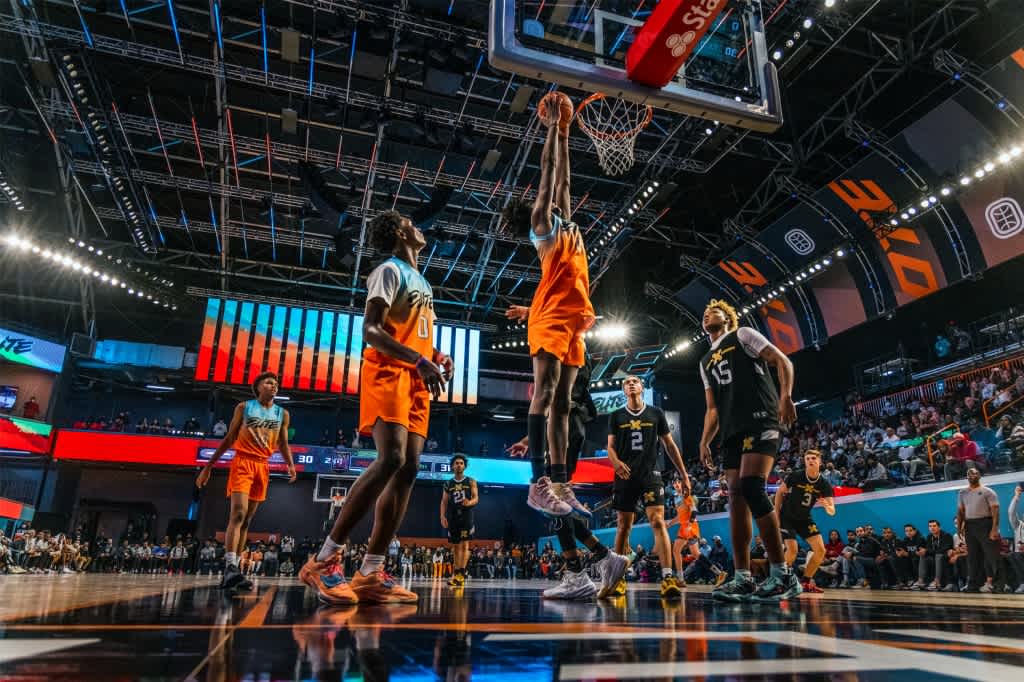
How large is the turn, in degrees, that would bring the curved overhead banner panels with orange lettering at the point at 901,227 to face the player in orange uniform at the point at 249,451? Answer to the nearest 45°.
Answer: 0° — it already faces them

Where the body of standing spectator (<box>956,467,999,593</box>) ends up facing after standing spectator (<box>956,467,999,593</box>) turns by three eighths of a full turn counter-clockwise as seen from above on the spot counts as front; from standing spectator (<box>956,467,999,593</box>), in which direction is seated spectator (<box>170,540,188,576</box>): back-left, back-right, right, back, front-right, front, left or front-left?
back

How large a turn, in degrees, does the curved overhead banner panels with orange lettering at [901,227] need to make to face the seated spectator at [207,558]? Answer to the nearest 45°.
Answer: approximately 45° to its right

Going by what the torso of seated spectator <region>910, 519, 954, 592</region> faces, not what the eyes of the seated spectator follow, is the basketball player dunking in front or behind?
in front

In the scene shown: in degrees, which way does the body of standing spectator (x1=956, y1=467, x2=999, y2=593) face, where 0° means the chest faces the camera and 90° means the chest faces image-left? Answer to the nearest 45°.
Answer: approximately 45°

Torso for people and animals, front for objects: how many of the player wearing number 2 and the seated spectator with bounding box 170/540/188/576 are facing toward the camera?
2

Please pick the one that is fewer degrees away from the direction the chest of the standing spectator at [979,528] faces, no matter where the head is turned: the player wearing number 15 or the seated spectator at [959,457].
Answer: the player wearing number 15

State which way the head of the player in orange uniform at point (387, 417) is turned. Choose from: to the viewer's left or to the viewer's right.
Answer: to the viewer's right

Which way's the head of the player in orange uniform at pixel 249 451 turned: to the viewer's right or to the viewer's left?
to the viewer's right

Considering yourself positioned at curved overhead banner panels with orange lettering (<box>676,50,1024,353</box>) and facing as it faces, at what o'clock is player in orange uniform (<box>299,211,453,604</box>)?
The player in orange uniform is roughly at 11 o'clock from the curved overhead banner panels with orange lettering.
